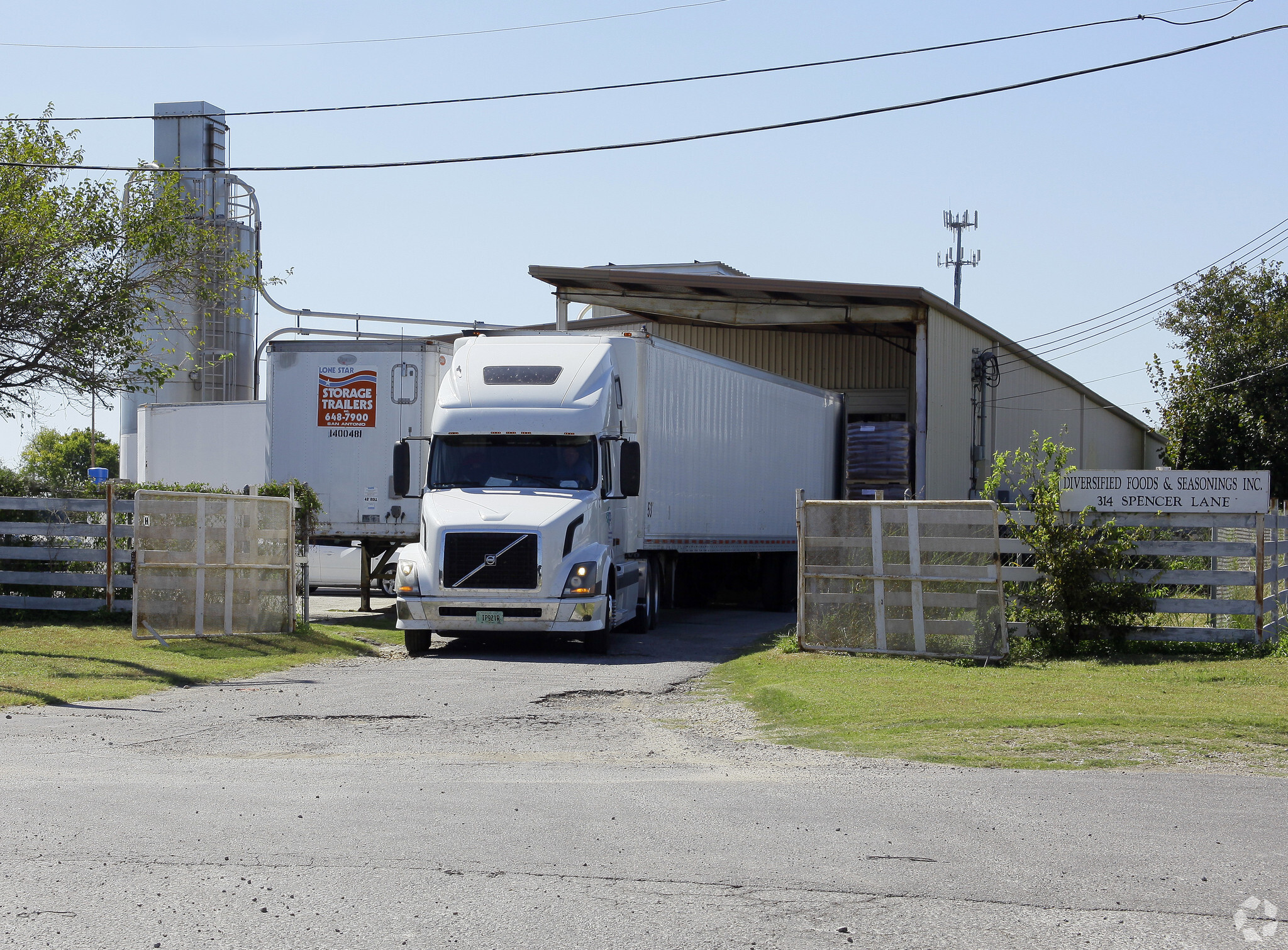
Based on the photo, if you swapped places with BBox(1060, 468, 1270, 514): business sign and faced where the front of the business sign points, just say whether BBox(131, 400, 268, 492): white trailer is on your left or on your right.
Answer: on your right

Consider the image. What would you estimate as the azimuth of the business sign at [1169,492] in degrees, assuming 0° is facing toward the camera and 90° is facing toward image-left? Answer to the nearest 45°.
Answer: approximately 0°

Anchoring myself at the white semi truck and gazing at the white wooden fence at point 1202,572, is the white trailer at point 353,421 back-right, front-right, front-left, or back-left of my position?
back-left

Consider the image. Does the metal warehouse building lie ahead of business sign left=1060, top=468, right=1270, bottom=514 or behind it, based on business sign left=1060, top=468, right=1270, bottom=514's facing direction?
behind

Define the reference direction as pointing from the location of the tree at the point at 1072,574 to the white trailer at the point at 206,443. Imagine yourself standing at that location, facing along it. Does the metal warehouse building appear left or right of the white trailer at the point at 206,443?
right

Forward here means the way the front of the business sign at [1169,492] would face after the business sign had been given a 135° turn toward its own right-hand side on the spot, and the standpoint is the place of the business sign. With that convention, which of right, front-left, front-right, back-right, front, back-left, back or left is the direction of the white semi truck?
front-left

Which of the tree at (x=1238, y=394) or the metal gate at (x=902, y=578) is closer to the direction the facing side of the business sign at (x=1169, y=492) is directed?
the metal gate

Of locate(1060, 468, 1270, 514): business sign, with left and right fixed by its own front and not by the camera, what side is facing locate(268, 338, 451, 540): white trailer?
right

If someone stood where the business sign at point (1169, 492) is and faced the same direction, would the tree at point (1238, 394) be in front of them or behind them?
behind
